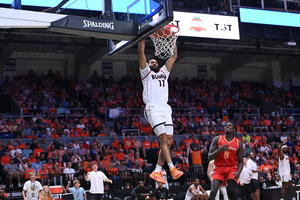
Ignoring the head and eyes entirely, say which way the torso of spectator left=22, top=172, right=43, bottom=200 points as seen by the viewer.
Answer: toward the camera

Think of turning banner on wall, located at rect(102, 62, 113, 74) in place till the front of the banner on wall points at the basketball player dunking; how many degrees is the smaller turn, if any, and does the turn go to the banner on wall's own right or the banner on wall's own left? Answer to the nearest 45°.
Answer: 0° — it already faces them

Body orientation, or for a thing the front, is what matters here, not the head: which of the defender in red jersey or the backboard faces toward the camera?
the defender in red jersey

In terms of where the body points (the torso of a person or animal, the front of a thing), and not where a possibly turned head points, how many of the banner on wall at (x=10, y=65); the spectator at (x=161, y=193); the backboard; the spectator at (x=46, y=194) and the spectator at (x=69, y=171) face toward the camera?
4

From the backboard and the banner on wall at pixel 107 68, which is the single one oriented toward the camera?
the banner on wall

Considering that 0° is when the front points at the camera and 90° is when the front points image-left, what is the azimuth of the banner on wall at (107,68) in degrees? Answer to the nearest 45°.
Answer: approximately 0°

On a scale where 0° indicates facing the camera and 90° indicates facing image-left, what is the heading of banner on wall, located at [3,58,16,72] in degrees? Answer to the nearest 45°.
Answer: approximately 0°

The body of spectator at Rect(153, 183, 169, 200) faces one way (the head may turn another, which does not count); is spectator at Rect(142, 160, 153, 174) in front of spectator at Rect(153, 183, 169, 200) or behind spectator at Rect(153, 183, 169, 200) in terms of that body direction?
behind

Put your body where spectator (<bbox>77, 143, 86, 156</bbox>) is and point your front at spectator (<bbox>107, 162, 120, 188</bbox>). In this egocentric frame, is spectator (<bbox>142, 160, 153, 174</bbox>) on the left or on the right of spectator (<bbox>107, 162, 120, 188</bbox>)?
left

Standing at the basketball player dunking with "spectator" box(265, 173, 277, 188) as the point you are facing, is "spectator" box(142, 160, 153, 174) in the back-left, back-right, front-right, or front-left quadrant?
front-left

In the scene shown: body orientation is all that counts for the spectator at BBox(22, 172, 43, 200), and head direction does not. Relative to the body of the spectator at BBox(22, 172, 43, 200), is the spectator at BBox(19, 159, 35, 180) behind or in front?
behind

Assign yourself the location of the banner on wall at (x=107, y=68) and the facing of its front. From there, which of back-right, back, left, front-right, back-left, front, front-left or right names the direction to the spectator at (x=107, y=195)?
front

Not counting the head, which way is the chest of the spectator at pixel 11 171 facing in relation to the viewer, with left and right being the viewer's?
facing the viewer and to the right of the viewer

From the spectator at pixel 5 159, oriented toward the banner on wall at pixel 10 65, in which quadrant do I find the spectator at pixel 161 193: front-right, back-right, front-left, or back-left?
back-right

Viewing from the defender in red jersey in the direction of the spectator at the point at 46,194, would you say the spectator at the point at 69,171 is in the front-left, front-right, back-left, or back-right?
front-right

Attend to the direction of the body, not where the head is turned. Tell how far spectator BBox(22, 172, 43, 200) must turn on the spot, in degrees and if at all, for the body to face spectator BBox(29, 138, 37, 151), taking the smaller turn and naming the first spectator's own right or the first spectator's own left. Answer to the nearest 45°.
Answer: approximately 180°

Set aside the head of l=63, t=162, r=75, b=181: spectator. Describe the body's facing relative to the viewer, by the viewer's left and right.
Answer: facing the viewer
